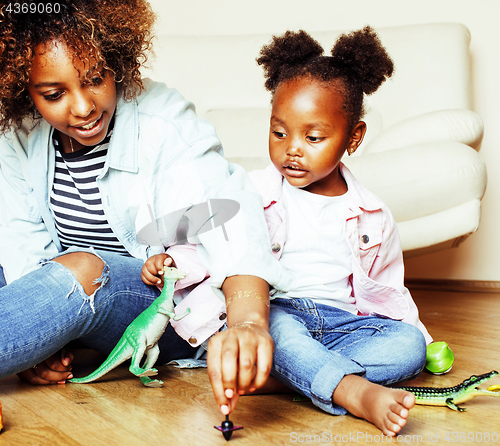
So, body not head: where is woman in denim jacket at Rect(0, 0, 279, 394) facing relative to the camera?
toward the camera

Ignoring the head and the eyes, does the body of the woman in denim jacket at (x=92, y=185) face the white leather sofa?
no

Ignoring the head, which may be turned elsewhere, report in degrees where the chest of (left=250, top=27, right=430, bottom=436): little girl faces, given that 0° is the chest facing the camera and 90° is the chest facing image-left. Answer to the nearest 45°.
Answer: approximately 45°

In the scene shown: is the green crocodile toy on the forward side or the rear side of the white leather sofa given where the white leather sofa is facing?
on the forward side

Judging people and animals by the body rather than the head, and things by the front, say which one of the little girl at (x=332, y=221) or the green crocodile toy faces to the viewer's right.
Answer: the green crocodile toy

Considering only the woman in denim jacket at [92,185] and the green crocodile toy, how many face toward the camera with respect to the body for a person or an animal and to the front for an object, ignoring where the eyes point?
1

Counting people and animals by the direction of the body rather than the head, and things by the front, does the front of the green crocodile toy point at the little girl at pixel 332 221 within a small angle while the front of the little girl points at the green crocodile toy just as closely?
no

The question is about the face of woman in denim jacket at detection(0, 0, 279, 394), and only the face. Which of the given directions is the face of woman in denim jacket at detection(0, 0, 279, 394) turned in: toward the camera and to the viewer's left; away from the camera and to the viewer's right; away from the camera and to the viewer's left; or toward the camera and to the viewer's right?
toward the camera and to the viewer's right

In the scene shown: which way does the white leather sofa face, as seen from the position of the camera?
facing the viewer and to the left of the viewer

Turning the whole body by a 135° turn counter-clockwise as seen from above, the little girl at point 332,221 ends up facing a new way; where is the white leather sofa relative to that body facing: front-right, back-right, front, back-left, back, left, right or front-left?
left

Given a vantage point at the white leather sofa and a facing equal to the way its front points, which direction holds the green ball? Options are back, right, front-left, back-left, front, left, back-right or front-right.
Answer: front-left

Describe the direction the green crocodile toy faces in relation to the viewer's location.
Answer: facing to the right of the viewer

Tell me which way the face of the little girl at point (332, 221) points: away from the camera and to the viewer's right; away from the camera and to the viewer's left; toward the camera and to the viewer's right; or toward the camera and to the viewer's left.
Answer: toward the camera and to the viewer's left
